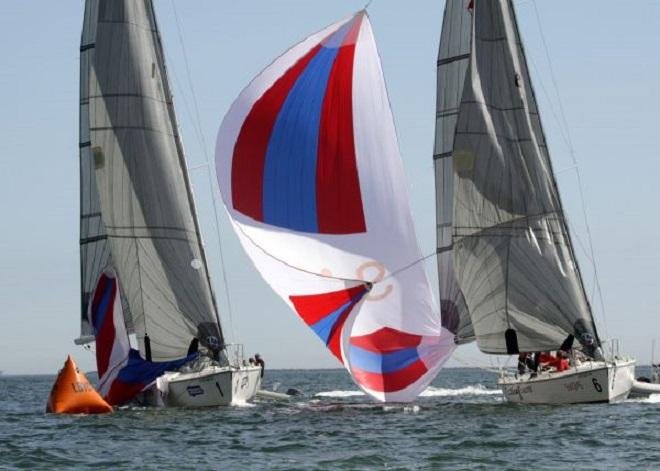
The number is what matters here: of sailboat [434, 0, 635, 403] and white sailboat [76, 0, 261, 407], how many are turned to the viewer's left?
0

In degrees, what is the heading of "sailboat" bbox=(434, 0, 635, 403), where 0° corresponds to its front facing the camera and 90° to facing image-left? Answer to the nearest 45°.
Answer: approximately 315°

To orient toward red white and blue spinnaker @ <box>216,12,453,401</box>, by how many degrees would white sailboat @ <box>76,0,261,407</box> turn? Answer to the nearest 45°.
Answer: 0° — it already faces it

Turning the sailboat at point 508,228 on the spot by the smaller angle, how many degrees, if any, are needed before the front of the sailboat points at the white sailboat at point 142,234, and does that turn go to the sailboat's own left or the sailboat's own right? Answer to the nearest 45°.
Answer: approximately 135° to the sailboat's own right

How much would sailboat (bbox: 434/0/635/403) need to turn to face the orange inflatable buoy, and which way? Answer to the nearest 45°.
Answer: approximately 135° to its right

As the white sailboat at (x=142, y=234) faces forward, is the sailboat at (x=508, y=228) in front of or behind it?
in front

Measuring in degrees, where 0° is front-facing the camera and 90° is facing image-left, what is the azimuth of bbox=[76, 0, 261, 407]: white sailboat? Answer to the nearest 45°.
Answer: approximately 315°
